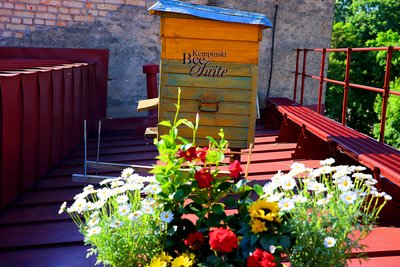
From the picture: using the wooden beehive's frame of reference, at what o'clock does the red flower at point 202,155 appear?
The red flower is roughly at 12 o'clock from the wooden beehive.

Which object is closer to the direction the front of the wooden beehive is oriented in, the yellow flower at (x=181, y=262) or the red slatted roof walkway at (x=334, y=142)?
the yellow flower

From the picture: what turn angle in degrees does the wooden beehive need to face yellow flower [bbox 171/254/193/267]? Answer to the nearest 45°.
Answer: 0° — it already faces it

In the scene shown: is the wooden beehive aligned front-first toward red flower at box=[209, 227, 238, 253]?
yes

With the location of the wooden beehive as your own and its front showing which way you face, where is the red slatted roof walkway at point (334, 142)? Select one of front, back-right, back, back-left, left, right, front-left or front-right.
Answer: left

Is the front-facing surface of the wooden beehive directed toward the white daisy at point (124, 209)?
yes

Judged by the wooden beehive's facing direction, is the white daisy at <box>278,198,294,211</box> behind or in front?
in front

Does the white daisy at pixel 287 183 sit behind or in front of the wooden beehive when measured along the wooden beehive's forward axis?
in front

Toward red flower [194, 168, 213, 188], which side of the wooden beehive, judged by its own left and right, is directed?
front

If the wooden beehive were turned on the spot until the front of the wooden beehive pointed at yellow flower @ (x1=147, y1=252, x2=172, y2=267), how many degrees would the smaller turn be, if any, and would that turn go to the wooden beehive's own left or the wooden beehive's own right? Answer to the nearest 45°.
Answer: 0° — it already faces it

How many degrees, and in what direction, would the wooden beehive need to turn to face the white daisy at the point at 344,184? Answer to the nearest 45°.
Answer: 0° — it already faces it

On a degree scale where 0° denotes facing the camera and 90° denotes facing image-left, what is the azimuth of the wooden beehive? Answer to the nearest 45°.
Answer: approximately 0°
